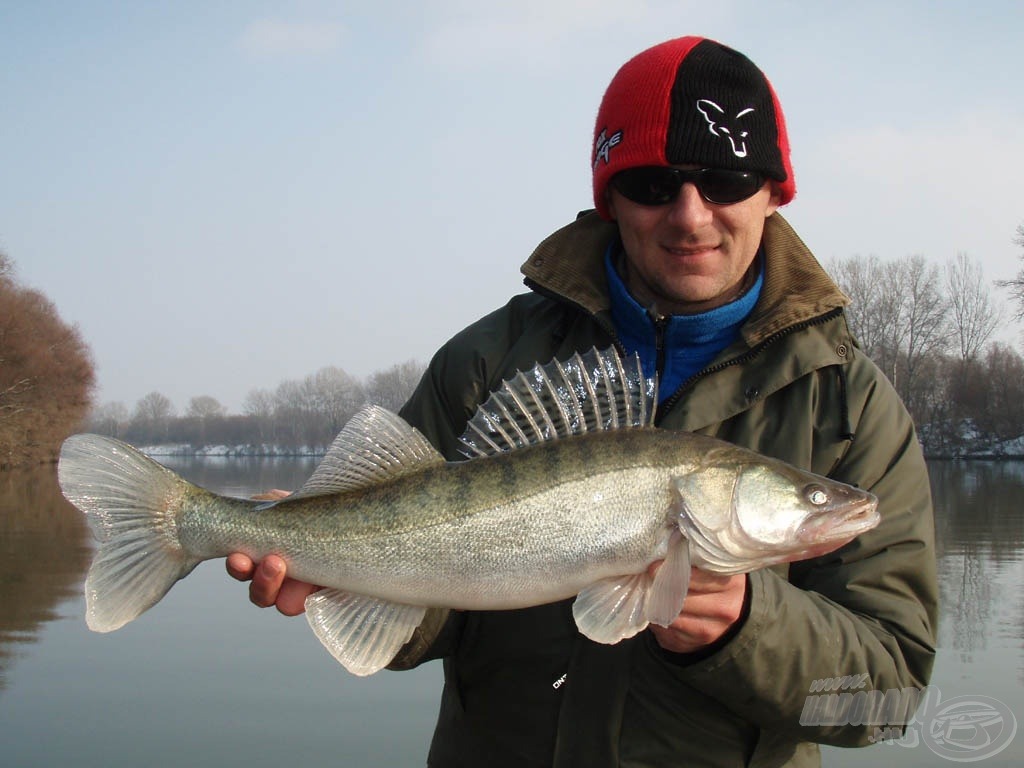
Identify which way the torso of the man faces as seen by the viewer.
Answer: toward the camera

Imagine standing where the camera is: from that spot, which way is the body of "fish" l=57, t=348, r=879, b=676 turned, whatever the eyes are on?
to the viewer's right
